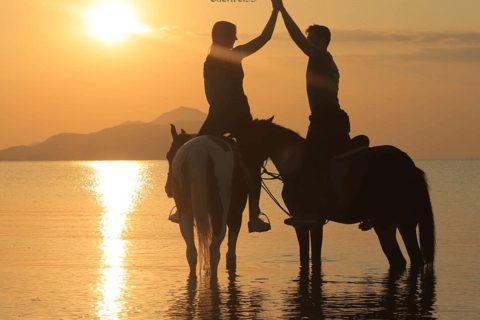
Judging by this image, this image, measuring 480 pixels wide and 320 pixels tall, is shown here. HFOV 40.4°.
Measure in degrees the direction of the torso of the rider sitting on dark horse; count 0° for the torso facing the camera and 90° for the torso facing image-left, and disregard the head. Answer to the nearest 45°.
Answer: approximately 90°

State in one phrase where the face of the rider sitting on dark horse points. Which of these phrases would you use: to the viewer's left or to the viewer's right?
to the viewer's left

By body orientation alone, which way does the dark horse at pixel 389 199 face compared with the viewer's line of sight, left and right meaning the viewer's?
facing to the left of the viewer

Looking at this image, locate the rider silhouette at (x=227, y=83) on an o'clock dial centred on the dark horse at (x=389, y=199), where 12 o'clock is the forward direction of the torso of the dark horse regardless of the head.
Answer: The rider silhouette is roughly at 12 o'clock from the dark horse.

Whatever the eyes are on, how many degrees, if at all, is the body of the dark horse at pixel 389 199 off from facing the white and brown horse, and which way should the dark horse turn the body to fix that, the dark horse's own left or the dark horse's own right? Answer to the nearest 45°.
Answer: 0° — it already faces it
